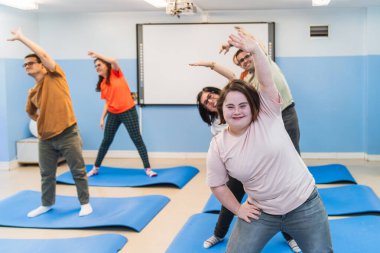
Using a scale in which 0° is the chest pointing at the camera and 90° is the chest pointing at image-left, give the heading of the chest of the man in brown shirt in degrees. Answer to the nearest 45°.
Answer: approximately 45°

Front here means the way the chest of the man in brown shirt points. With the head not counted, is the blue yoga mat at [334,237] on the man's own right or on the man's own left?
on the man's own left

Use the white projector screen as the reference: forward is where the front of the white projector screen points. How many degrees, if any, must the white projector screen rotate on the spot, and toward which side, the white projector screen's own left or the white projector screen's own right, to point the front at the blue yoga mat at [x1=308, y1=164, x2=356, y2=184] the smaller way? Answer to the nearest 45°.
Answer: approximately 45° to the white projector screen's own left

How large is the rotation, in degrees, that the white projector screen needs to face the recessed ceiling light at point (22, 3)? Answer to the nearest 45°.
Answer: approximately 45° to its right

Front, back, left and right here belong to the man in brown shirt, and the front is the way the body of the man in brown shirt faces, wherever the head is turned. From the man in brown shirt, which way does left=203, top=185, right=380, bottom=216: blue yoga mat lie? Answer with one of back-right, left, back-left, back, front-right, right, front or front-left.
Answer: back-left

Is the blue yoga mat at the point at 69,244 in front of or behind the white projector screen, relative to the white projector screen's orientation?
in front

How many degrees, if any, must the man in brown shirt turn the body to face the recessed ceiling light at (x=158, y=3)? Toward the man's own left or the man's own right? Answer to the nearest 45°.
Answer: approximately 180°

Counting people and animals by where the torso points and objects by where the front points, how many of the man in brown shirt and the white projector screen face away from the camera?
0

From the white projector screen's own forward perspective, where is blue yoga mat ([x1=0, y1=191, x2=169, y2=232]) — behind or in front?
in front

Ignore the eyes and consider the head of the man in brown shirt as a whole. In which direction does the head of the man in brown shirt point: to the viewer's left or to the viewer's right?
to the viewer's left

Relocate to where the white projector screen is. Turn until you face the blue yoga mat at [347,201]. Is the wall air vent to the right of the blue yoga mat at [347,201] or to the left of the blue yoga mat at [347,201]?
left

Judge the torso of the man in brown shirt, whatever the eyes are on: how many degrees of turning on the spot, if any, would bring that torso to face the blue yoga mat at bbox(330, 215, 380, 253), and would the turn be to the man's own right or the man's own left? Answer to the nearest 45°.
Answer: approximately 90° to the man's own left

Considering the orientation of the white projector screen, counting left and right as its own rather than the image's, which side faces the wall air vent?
left

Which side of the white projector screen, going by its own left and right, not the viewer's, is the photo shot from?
front

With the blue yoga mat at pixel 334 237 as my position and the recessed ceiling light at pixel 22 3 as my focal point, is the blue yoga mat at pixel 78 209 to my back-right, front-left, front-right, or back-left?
front-left
